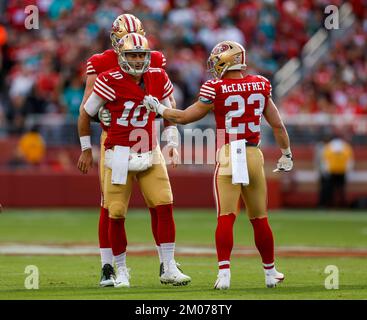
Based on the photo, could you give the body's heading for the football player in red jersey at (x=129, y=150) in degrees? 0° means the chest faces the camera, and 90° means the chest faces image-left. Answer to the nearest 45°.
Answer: approximately 0°

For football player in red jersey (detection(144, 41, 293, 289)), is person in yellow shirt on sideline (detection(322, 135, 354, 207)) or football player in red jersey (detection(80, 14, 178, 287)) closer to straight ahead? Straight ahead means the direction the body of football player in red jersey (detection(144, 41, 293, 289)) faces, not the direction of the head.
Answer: the person in yellow shirt on sideline

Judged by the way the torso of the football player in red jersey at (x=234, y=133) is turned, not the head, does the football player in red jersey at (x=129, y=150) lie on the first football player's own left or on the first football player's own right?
on the first football player's own left

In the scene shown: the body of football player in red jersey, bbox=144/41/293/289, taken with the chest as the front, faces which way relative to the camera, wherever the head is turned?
away from the camera

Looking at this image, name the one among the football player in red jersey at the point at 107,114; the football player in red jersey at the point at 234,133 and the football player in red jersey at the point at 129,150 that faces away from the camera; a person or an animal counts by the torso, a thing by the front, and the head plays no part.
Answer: the football player in red jersey at the point at 234,133

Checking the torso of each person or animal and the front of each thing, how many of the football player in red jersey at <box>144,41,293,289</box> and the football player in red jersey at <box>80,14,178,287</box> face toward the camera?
1

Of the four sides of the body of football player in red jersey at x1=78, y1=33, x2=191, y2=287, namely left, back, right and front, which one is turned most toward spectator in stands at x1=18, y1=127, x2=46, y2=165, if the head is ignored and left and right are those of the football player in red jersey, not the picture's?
back

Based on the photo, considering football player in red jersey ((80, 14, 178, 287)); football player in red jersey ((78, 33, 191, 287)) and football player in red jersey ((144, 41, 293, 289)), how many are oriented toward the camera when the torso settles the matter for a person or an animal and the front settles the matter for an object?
2

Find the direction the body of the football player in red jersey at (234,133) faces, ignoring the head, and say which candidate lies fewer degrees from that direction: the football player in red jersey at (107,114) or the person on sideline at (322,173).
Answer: the person on sideline

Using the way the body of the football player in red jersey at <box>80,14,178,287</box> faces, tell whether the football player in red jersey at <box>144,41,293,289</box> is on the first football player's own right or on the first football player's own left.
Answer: on the first football player's own left
